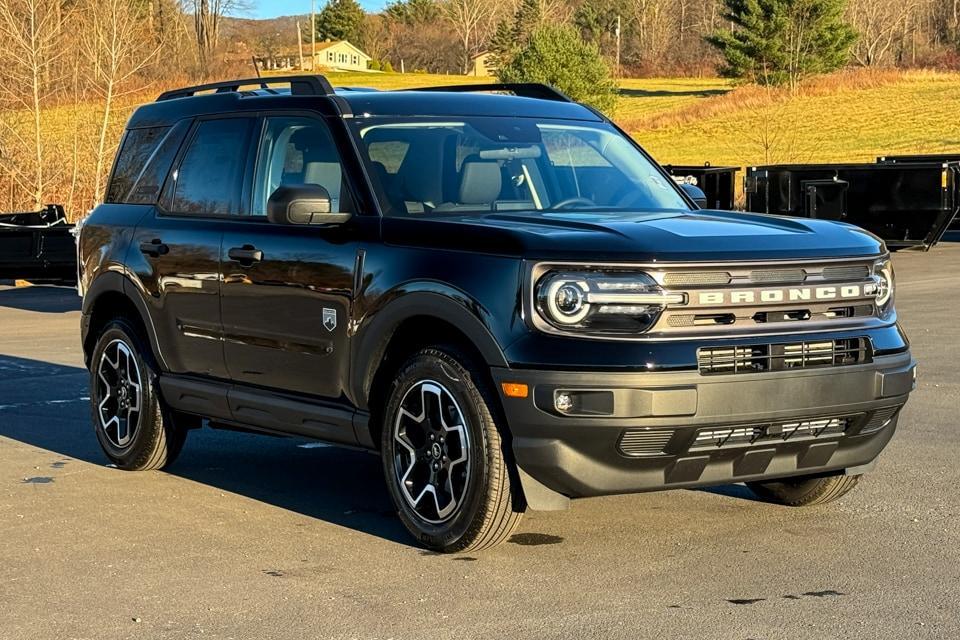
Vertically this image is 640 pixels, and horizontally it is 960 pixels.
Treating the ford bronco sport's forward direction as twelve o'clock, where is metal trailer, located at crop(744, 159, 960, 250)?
The metal trailer is roughly at 8 o'clock from the ford bronco sport.

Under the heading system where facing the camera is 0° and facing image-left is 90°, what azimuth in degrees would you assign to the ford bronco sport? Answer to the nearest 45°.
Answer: approximately 315°

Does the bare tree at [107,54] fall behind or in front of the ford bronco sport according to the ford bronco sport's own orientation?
behind

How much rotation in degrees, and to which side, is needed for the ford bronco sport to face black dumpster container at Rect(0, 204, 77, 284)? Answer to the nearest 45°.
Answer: approximately 180°

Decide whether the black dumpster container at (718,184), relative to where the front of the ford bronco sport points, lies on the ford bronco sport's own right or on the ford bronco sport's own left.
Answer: on the ford bronco sport's own left
